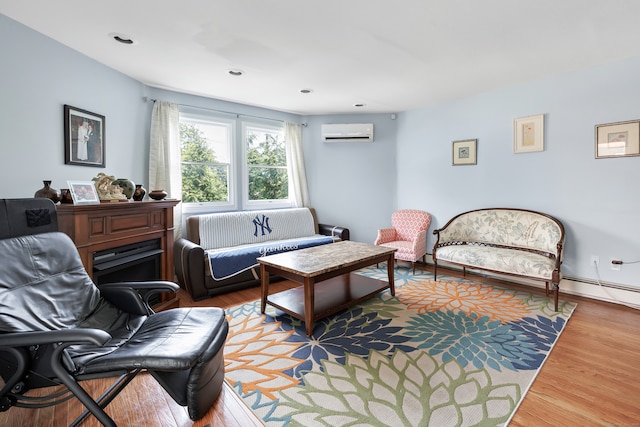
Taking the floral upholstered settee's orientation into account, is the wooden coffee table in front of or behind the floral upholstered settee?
in front

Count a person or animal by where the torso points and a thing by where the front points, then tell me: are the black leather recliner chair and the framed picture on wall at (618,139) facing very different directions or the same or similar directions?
very different directions

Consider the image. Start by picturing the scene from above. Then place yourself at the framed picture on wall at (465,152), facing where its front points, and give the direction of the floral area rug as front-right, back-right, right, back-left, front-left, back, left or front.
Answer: front-left

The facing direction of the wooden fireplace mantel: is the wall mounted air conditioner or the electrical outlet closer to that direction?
the electrical outlet

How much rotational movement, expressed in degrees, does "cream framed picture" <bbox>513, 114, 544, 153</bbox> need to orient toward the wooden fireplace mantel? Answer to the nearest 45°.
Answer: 0° — it already faces it

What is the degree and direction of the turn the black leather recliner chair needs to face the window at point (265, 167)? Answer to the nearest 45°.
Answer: approximately 90° to its left

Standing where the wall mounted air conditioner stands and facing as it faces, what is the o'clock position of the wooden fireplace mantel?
The wooden fireplace mantel is roughly at 1 o'clock from the wall mounted air conditioner.

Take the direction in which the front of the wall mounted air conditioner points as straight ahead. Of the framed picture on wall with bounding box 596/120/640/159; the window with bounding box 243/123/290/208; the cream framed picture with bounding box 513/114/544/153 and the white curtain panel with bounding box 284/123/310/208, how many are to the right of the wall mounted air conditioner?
2

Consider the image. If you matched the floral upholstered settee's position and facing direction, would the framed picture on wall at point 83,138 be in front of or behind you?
in front

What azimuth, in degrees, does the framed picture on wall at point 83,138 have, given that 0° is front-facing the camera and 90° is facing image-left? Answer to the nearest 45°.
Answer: approximately 315°

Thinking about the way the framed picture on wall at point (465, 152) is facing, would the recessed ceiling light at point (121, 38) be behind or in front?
in front

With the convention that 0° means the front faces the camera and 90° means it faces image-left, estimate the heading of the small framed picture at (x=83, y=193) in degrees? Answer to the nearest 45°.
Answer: approximately 315°

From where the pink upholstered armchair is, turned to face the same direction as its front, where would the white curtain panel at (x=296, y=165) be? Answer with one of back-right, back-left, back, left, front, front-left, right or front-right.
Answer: front-right
